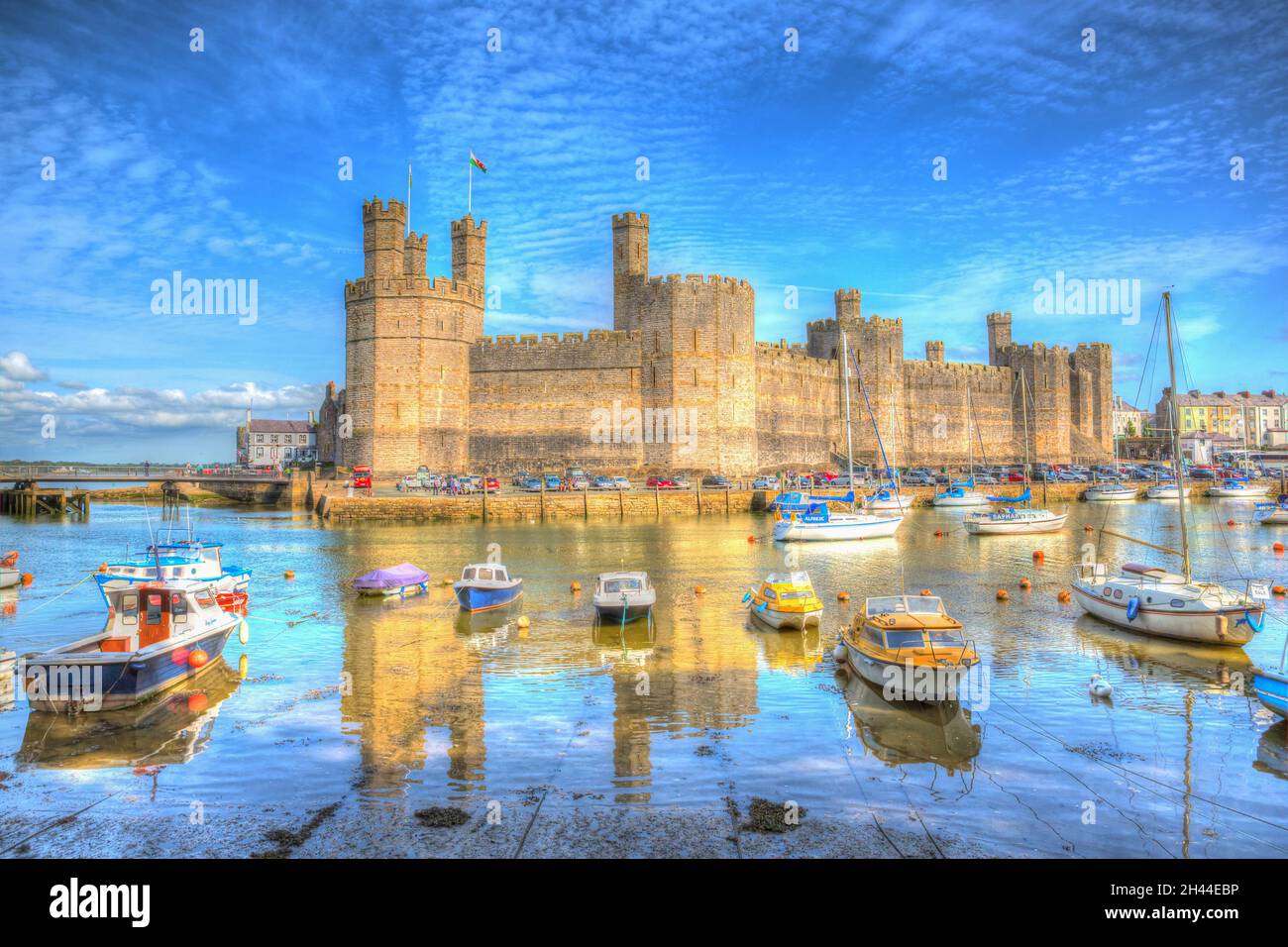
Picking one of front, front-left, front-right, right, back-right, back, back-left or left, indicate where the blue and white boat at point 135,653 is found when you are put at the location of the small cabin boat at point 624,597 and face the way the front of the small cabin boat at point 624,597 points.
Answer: front-right

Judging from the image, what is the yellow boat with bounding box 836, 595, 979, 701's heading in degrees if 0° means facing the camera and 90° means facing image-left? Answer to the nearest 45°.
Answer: approximately 315°

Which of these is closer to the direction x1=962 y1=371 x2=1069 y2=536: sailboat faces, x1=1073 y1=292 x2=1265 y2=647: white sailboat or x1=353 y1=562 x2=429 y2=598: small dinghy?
the white sailboat

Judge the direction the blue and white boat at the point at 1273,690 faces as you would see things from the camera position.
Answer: facing to the left of the viewer

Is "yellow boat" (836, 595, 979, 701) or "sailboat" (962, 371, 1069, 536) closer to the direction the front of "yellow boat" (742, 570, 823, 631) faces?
the yellow boat

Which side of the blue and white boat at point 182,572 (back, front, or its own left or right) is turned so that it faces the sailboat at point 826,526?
back

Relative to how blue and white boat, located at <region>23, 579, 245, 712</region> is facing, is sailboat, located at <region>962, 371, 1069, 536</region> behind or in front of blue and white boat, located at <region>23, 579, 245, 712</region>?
in front
